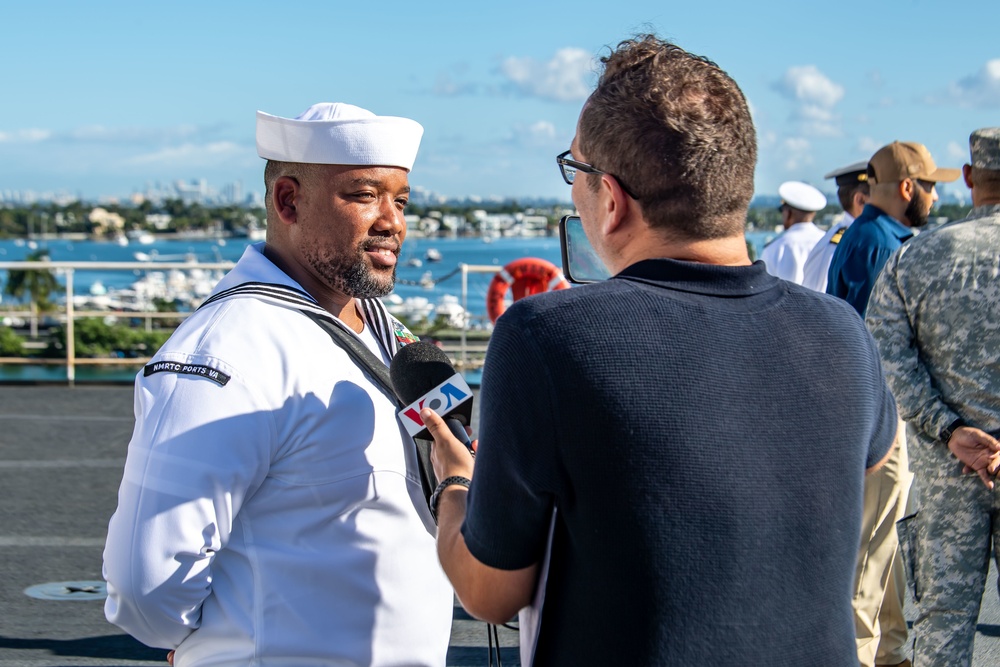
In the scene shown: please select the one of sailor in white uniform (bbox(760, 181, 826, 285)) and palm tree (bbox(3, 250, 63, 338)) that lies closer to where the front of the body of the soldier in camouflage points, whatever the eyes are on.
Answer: the sailor in white uniform

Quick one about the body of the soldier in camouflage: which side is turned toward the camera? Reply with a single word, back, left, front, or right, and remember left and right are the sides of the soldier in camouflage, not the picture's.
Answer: back

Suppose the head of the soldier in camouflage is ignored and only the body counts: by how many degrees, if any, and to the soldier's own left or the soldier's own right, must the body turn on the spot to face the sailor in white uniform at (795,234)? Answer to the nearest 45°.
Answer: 0° — they already face them

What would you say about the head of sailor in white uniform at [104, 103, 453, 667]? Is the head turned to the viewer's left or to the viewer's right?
to the viewer's right

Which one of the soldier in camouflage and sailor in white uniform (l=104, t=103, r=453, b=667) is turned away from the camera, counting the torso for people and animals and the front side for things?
the soldier in camouflage

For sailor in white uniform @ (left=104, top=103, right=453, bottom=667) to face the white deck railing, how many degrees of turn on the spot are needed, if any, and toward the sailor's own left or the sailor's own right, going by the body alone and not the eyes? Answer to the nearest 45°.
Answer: approximately 135° to the sailor's own left

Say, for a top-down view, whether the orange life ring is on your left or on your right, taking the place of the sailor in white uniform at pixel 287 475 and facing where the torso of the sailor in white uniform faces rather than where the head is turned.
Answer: on your left

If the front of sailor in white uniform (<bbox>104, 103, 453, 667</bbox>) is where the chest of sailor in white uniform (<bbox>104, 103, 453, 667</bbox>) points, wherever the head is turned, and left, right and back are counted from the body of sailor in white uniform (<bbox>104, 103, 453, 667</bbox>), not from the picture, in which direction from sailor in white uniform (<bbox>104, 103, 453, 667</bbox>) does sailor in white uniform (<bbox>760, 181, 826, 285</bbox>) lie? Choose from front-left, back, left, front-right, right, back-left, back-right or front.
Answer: left

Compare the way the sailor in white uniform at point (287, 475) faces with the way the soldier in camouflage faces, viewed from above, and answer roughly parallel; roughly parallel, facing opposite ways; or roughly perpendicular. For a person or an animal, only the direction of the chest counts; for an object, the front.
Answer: roughly perpendicular
